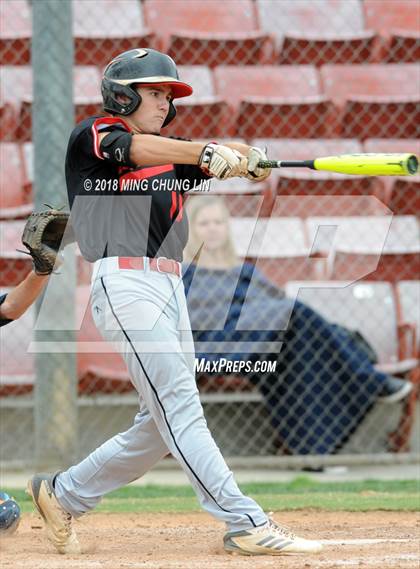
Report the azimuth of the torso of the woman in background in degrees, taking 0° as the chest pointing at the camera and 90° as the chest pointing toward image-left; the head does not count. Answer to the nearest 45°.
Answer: approximately 315°

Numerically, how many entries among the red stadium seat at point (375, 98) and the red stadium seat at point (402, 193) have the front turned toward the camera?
2

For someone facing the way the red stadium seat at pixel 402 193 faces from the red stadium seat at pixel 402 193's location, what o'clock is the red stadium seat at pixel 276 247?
the red stadium seat at pixel 276 247 is roughly at 2 o'clock from the red stadium seat at pixel 402 193.

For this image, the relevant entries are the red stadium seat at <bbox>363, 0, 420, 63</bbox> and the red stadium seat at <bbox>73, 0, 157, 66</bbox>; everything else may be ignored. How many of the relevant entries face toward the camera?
2

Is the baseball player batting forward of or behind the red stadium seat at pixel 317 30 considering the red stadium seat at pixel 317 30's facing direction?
forward

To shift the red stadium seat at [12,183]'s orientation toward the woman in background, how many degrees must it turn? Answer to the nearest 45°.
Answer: approximately 45° to its left

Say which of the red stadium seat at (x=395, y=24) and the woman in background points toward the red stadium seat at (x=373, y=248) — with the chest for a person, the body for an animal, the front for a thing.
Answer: the red stadium seat at (x=395, y=24)

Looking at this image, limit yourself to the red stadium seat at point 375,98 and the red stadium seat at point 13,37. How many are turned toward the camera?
2

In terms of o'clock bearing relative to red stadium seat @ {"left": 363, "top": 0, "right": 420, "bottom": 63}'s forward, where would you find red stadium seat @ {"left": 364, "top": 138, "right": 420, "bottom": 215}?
red stadium seat @ {"left": 364, "top": 138, "right": 420, "bottom": 215} is roughly at 12 o'clock from red stadium seat @ {"left": 363, "top": 0, "right": 420, "bottom": 63}.

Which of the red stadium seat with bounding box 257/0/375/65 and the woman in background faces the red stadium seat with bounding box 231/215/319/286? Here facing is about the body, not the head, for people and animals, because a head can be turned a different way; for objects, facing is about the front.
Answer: the red stadium seat with bounding box 257/0/375/65

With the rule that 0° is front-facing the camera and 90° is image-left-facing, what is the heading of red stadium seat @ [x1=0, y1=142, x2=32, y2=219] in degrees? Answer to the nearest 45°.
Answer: approximately 0°

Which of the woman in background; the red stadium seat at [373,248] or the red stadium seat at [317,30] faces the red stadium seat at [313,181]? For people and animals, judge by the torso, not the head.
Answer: the red stadium seat at [317,30]
